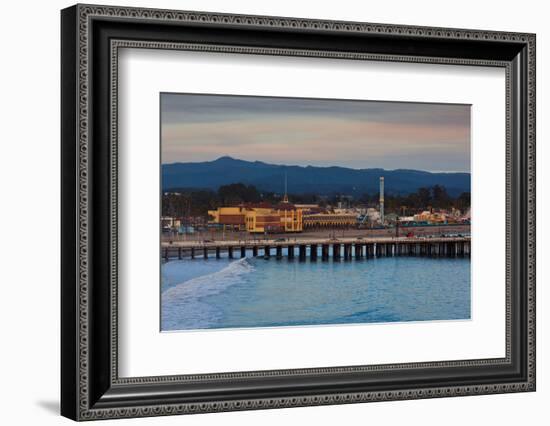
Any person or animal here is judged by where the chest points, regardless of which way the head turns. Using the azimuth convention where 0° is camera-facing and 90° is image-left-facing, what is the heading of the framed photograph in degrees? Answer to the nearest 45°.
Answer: approximately 315°
